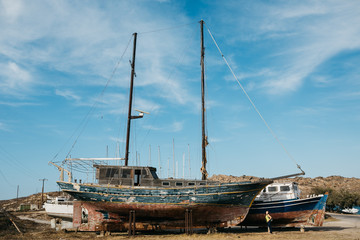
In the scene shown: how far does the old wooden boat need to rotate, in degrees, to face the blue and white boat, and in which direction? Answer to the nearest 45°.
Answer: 0° — it already faces it

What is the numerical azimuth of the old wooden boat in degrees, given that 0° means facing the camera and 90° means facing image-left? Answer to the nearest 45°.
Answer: approximately 270°
